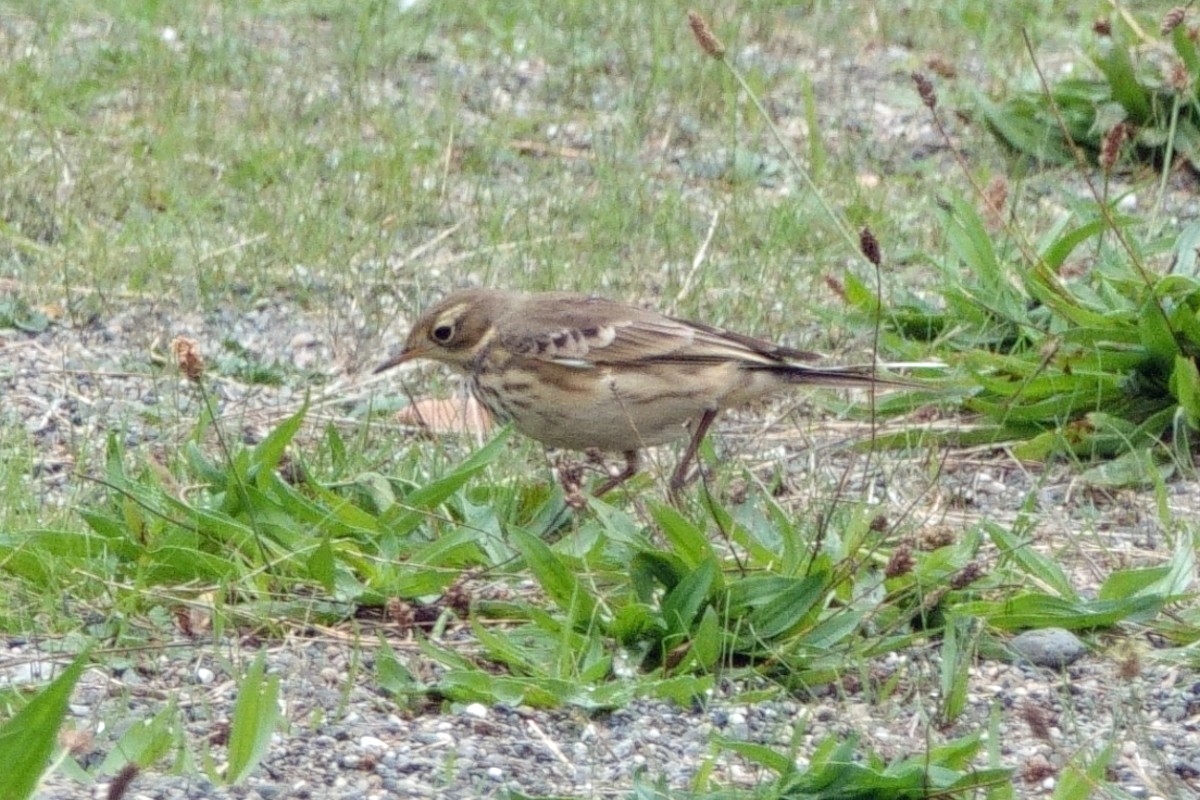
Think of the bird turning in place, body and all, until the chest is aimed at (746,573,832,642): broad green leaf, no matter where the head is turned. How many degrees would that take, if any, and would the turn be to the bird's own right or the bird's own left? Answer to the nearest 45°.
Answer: approximately 90° to the bird's own left

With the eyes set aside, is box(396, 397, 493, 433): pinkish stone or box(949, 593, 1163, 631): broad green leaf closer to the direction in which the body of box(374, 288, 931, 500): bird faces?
the pinkish stone

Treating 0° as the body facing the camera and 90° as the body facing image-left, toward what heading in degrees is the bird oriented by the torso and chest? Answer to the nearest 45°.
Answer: approximately 90°

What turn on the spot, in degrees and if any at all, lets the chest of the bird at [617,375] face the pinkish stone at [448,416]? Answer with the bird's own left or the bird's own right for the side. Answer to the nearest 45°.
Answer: approximately 45° to the bird's own right

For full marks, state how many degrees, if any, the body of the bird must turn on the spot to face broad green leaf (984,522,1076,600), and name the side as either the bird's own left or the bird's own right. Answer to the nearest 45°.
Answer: approximately 135° to the bird's own left

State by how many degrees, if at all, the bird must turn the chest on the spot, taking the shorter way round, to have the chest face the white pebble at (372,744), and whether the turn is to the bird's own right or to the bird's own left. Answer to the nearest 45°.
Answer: approximately 90° to the bird's own left

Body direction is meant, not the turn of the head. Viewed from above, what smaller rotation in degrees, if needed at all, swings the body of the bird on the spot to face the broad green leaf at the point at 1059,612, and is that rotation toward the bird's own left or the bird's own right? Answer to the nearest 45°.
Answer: approximately 135° to the bird's own left

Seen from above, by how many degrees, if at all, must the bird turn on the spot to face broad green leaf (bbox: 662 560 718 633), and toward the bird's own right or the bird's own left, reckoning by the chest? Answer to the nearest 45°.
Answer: approximately 90° to the bird's own left

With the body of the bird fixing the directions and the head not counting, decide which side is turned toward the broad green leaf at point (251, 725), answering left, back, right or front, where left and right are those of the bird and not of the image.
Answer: left

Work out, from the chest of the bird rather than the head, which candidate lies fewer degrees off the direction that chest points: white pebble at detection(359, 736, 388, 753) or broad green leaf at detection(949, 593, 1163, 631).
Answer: the white pebble

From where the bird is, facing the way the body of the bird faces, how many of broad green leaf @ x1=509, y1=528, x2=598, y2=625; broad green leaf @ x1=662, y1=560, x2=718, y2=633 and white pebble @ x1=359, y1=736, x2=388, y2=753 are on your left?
3

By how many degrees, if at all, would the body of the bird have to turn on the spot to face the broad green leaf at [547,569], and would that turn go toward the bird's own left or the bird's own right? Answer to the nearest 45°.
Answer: approximately 90° to the bird's own left
